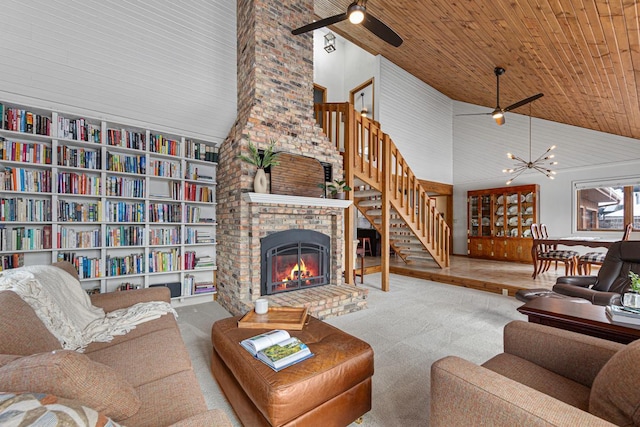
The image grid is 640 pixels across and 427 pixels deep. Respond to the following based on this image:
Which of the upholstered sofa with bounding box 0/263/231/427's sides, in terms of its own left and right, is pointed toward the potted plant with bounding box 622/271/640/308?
front

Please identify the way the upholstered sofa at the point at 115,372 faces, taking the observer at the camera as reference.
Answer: facing to the right of the viewer

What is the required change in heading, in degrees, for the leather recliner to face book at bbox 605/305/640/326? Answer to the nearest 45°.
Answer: approximately 90° to its left

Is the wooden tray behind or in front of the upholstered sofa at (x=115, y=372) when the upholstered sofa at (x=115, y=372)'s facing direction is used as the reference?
in front

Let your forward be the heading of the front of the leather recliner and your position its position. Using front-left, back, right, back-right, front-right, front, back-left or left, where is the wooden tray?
front-left

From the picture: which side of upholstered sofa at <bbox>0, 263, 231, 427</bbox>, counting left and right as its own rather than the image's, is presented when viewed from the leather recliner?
front

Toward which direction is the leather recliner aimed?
to the viewer's left

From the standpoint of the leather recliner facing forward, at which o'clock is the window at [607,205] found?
The window is roughly at 3 o'clock from the leather recliner.

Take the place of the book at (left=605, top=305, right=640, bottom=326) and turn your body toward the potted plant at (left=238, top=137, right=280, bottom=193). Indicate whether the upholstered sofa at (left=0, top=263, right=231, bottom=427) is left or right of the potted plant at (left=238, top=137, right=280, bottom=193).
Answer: left

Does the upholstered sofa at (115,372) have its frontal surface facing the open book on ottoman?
yes
